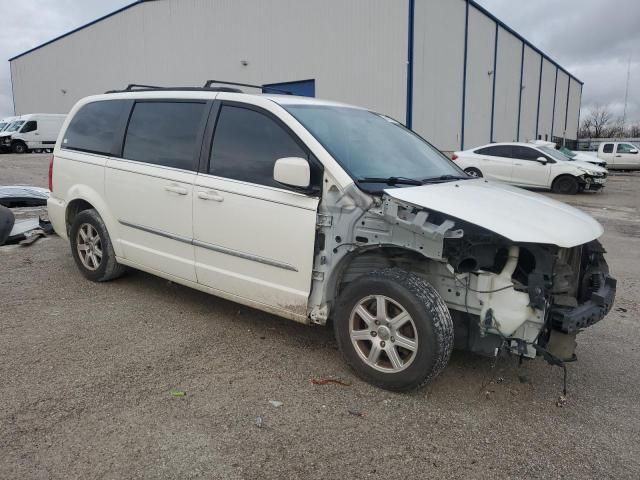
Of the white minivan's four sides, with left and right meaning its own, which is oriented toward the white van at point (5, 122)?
back

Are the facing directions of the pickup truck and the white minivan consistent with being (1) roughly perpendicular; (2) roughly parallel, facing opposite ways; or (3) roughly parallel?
roughly parallel

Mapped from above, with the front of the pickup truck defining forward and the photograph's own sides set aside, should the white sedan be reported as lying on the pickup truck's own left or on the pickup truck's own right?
on the pickup truck's own right

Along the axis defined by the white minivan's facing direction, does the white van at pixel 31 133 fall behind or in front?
behind

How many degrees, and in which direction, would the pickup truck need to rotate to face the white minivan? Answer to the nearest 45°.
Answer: approximately 90° to its right

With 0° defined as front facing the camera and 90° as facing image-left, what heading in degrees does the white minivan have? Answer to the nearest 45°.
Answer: approximately 315°

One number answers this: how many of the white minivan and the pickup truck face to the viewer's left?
0

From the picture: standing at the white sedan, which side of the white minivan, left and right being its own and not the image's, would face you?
left

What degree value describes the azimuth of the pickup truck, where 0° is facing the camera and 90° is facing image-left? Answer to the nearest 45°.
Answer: approximately 270°

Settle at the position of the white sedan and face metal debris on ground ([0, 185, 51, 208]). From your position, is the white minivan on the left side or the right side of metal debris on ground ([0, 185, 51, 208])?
left
